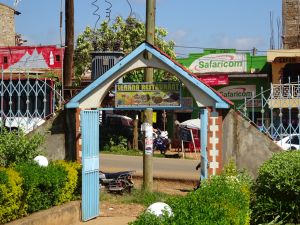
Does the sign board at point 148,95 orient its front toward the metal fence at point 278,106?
no

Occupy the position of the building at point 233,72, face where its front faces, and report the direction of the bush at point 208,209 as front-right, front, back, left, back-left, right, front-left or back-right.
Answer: front

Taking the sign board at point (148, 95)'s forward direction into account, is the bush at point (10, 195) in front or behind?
in front

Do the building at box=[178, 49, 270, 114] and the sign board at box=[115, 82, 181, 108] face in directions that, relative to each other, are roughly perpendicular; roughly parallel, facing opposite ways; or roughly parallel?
roughly parallel

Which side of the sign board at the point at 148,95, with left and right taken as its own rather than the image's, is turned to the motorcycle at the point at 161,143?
back

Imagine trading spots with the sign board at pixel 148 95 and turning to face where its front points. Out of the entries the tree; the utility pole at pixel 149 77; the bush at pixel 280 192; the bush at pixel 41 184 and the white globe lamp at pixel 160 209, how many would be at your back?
2

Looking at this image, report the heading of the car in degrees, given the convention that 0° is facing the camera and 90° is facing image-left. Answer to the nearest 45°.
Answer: approximately 90°

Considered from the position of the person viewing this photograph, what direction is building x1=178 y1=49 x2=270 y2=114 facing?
facing the viewer

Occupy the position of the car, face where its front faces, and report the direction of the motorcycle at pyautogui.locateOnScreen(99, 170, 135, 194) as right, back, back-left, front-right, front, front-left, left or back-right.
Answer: front-left

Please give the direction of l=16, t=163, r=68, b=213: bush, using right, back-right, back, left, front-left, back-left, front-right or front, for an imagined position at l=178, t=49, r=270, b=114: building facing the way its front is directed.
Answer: front

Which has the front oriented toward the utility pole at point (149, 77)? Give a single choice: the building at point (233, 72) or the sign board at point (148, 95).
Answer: the building

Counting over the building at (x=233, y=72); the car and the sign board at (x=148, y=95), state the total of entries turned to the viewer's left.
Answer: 1

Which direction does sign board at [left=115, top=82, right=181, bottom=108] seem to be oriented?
toward the camera
